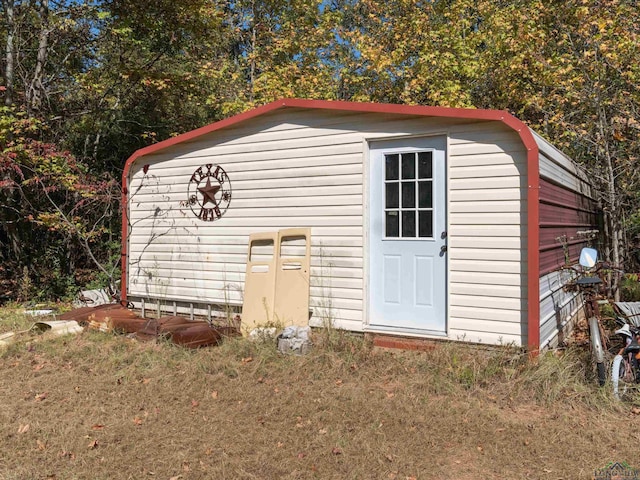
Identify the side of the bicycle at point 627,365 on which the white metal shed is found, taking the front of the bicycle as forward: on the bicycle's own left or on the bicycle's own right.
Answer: on the bicycle's own right

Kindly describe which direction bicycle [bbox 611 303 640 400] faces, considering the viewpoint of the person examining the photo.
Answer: facing the viewer and to the left of the viewer
